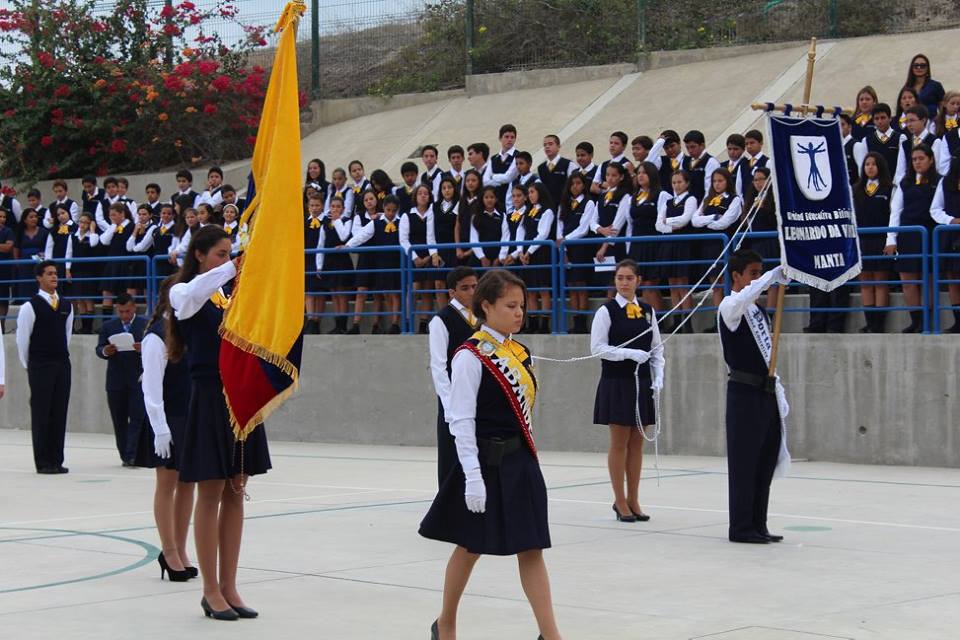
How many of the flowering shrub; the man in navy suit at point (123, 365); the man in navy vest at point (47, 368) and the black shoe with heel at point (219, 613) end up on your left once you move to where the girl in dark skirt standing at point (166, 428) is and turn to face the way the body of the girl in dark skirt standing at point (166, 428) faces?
3

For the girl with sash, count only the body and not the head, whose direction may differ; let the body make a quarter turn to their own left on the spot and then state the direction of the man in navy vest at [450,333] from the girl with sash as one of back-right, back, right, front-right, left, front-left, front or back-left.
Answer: front-left

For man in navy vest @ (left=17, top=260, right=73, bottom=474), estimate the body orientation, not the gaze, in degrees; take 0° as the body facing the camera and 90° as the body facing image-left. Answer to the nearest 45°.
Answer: approximately 315°

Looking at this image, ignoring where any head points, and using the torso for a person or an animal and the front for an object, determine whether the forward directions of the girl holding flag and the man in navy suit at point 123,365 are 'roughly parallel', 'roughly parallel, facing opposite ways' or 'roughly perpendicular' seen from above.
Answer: roughly perpendicular

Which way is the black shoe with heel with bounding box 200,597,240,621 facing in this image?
to the viewer's right

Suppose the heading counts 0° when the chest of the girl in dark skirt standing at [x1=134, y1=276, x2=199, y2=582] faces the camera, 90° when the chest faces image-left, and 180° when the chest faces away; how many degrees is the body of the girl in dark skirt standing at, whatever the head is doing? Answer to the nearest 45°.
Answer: approximately 270°

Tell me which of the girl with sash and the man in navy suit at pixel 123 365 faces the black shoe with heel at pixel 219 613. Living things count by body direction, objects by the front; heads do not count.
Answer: the man in navy suit

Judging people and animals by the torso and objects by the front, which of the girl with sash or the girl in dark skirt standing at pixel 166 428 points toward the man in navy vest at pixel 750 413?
the girl in dark skirt standing
